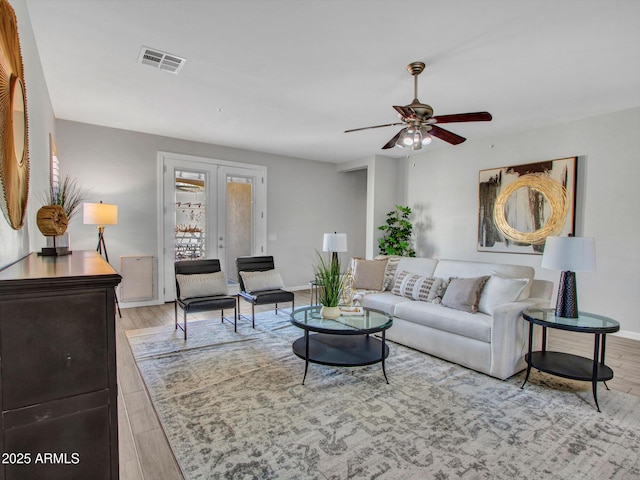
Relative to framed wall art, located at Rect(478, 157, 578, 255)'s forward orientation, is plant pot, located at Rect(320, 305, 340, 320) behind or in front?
in front

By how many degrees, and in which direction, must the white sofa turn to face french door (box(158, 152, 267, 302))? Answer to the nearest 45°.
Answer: approximately 45° to its right

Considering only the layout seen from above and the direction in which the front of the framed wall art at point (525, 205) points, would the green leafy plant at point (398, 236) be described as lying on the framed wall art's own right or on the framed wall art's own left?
on the framed wall art's own right

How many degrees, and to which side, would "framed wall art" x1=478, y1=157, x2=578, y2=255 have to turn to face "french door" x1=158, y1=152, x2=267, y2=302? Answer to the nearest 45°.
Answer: approximately 45° to its right

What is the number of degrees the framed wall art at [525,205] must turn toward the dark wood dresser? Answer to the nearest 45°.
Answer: approximately 45° to its left

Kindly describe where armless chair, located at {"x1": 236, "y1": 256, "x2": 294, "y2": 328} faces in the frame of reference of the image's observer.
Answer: facing the viewer and to the right of the viewer

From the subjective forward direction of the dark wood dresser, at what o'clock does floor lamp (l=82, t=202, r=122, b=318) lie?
The floor lamp is roughly at 9 o'clock from the dark wood dresser.

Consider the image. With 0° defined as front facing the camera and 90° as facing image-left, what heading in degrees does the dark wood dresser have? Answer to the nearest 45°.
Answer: approximately 270°

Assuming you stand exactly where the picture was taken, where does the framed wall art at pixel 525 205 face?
facing the viewer and to the left of the viewer

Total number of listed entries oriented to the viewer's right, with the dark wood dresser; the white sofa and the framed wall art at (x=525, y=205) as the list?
1

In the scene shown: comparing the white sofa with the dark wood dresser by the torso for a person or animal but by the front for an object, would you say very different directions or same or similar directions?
very different directions

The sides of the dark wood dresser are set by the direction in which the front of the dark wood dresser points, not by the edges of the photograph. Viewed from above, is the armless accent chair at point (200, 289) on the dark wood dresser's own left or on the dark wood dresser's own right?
on the dark wood dresser's own left

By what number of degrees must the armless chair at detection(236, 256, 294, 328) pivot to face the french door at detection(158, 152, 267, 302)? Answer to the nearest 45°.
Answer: approximately 180°

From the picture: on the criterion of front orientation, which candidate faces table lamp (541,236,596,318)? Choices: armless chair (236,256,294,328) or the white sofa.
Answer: the armless chair

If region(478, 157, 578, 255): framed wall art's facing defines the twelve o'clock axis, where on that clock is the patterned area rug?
The patterned area rug is roughly at 11 o'clock from the framed wall art.

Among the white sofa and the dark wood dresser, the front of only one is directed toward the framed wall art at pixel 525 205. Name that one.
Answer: the dark wood dresser

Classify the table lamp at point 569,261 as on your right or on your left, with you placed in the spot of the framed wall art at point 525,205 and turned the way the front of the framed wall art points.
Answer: on your left

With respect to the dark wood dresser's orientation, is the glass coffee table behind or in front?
in front

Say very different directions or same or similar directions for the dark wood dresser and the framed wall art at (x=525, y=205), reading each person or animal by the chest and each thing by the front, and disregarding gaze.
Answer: very different directions
